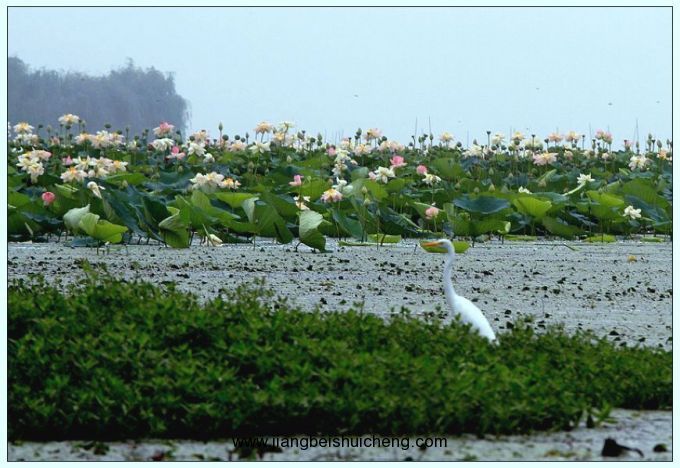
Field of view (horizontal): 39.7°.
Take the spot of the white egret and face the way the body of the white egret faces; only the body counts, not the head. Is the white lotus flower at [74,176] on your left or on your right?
on your right

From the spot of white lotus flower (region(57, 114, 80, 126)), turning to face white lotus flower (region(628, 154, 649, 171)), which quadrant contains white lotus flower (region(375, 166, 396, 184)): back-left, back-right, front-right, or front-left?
front-right

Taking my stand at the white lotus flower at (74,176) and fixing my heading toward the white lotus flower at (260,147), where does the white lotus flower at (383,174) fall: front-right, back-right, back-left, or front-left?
front-right

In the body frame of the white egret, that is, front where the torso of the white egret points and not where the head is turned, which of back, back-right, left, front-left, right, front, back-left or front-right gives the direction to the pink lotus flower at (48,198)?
front-right

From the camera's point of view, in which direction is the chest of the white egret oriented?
to the viewer's left

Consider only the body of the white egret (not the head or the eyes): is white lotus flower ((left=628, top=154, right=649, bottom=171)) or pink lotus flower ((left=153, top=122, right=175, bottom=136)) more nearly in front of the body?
the pink lotus flower

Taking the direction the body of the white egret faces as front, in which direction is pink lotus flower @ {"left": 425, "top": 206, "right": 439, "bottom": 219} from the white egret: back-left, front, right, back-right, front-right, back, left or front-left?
right

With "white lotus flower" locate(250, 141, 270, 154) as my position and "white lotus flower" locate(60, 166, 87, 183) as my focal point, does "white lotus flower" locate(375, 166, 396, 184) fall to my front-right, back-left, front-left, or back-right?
front-left

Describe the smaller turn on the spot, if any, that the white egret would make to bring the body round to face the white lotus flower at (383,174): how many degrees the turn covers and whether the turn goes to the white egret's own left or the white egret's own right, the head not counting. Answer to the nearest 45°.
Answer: approximately 90° to the white egret's own right

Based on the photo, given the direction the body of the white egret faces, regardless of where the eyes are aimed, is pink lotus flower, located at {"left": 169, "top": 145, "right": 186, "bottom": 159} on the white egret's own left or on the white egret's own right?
on the white egret's own right
